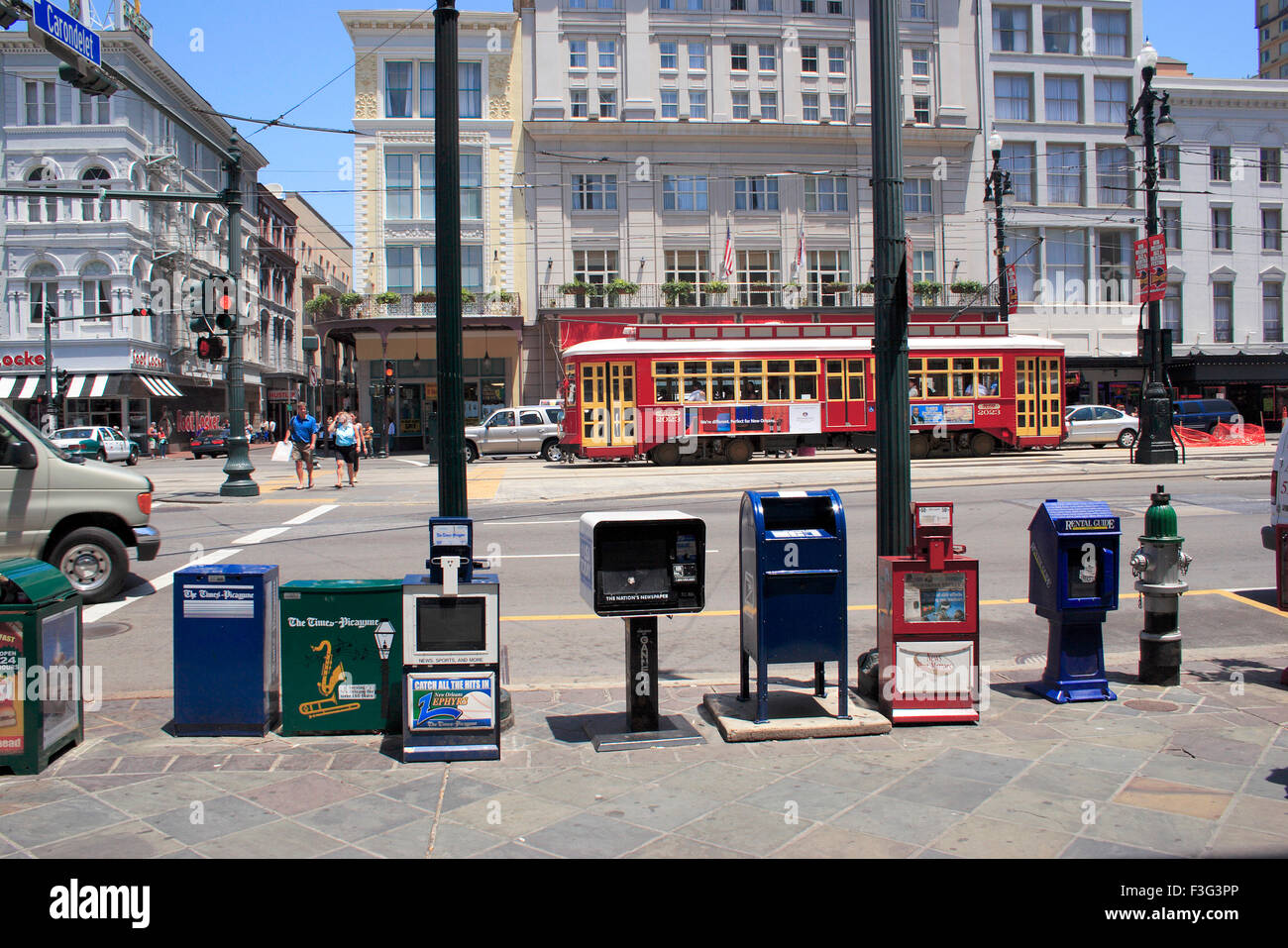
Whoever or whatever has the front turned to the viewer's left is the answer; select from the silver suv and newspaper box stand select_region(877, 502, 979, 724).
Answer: the silver suv

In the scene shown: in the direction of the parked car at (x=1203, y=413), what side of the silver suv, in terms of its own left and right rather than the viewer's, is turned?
back

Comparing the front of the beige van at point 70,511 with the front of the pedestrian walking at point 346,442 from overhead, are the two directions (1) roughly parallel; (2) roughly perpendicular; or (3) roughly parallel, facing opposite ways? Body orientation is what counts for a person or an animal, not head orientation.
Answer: roughly perpendicular

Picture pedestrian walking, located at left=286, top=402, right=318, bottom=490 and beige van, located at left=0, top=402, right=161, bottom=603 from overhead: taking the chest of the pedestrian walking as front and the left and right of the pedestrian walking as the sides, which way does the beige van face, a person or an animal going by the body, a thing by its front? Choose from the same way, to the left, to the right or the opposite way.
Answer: to the left

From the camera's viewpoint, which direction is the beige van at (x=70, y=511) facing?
to the viewer's right

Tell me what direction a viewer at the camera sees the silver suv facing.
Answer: facing to the left of the viewer

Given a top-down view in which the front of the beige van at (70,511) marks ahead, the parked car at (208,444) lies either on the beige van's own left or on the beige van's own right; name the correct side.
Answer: on the beige van's own left
